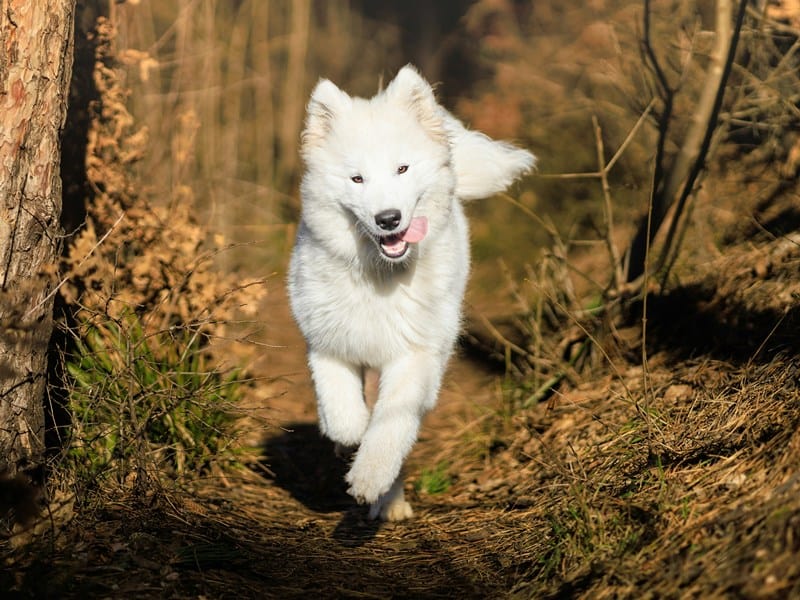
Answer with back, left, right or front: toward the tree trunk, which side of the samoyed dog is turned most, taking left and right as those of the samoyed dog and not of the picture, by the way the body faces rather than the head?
right

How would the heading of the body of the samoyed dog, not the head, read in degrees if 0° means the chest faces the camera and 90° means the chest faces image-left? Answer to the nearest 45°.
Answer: approximately 0°
